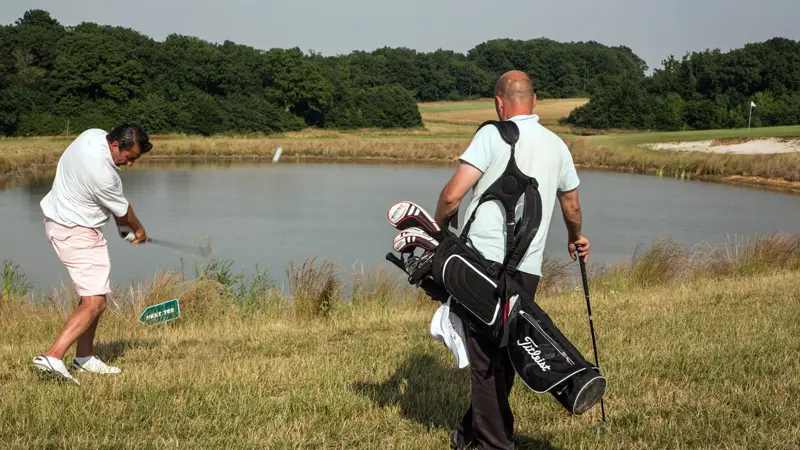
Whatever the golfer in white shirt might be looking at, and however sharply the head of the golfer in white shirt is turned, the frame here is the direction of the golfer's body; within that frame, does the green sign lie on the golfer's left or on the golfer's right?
on the golfer's left

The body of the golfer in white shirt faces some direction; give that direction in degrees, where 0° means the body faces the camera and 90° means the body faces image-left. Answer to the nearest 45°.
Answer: approximately 270°

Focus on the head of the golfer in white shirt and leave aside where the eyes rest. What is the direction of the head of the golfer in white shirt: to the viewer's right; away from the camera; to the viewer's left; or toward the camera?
to the viewer's right

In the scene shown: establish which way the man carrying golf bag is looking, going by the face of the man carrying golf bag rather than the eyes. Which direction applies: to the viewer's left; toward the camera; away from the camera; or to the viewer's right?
away from the camera

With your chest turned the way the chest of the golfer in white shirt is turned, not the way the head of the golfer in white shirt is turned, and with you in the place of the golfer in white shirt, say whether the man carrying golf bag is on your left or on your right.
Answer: on your right
